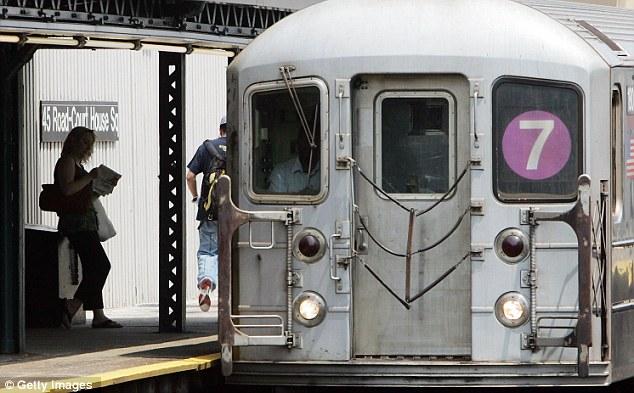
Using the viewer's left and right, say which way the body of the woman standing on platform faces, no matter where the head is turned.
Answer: facing to the right of the viewer

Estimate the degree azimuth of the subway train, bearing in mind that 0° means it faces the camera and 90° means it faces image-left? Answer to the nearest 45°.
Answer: approximately 0°

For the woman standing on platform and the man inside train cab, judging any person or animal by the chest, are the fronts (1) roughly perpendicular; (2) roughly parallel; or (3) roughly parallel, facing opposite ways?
roughly perpendicular

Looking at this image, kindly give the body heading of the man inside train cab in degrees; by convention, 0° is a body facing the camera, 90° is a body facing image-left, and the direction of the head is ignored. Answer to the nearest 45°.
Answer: approximately 0°

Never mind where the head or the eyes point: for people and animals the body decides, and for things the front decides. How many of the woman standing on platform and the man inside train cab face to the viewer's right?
1

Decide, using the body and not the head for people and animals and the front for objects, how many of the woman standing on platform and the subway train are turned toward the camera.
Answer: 1

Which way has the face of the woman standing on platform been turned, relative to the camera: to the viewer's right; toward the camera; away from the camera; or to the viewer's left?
to the viewer's right
